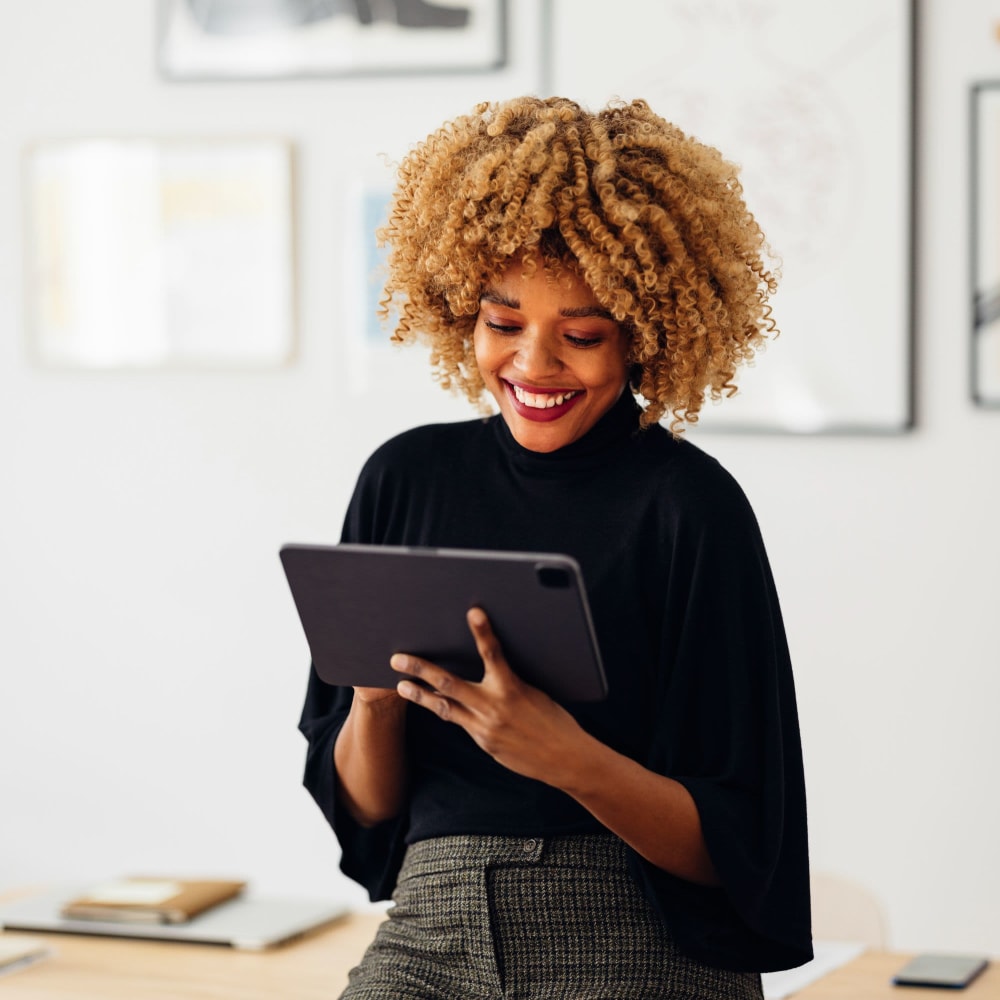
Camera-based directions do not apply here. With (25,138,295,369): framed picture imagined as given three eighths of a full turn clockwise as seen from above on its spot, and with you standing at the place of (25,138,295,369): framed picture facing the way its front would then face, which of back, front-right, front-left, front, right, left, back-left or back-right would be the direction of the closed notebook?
back-left

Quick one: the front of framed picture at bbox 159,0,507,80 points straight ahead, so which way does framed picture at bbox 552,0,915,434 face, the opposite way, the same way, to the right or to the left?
the same way

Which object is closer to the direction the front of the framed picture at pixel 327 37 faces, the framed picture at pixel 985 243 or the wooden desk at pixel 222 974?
the wooden desk

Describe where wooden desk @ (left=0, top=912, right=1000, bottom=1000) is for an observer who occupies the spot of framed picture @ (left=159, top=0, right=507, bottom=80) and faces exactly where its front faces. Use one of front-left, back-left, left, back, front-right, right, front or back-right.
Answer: front

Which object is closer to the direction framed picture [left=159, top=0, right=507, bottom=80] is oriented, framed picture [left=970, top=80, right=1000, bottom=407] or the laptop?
the laptop

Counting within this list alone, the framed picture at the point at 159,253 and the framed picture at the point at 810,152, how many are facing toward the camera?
2

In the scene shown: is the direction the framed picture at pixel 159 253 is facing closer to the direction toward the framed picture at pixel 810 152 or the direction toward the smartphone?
the smartphone

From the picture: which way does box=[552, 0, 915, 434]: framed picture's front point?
toward the camera

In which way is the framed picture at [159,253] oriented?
toward the camera

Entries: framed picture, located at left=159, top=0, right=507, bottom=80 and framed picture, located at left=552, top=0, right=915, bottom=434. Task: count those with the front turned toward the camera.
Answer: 2

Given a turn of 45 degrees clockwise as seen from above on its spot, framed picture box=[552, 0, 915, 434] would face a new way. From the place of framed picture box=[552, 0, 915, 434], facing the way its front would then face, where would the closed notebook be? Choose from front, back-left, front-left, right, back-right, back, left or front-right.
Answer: front

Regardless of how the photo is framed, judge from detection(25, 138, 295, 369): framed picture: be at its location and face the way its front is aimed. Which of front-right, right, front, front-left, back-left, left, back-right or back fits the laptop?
front

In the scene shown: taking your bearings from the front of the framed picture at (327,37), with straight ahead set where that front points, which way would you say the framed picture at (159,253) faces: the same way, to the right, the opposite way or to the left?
the same way

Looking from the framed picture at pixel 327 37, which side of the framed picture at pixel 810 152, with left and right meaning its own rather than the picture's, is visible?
right

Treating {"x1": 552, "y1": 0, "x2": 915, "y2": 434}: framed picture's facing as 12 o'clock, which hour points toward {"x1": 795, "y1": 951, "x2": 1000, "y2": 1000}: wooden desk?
The wooden desk is roughly at 12 o'clock from the framed picture.

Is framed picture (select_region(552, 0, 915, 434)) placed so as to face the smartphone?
yes
